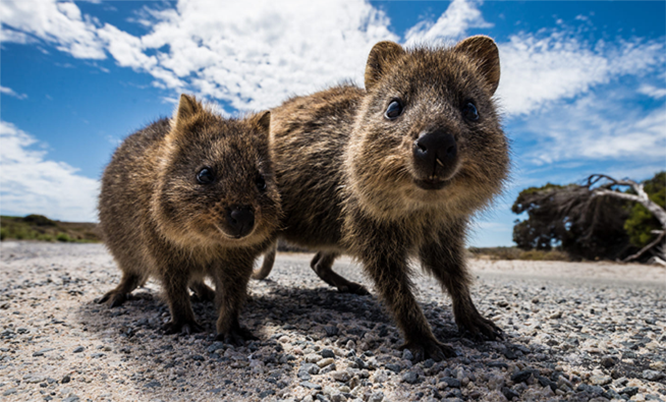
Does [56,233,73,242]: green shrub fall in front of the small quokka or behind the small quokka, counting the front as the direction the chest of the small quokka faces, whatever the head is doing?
behind

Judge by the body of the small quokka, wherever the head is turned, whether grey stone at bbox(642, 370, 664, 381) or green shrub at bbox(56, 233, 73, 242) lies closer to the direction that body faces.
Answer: the grey stone

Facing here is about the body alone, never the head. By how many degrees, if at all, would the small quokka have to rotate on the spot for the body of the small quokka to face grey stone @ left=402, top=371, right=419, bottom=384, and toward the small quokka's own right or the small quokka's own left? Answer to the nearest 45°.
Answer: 0° — it already faces it

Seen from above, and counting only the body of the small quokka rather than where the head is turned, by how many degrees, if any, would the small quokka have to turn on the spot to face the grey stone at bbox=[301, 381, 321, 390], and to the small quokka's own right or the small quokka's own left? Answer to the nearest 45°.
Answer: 0° — it already faces it

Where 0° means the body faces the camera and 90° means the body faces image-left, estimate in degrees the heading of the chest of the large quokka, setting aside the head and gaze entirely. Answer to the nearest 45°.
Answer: approximately 315°

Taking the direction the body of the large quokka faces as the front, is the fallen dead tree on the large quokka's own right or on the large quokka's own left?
on the large quokka's own left

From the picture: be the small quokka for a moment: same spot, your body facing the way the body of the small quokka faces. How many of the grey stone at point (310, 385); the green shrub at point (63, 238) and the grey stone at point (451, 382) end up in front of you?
2
